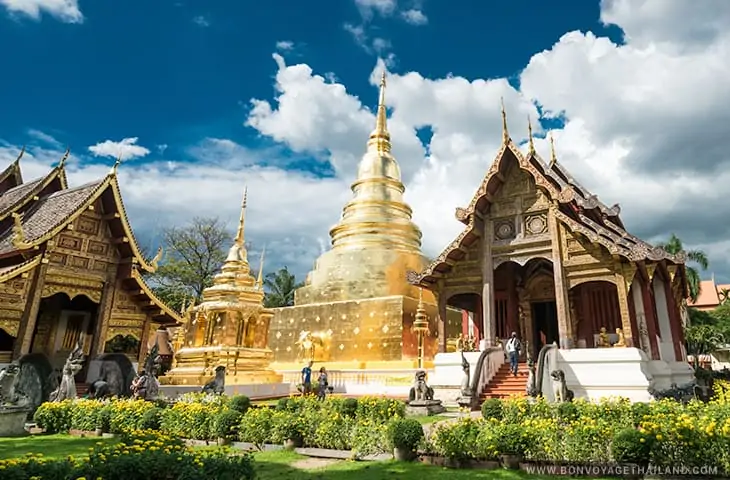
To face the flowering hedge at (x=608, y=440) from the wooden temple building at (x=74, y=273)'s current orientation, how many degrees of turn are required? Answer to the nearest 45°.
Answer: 0° — it already faces it

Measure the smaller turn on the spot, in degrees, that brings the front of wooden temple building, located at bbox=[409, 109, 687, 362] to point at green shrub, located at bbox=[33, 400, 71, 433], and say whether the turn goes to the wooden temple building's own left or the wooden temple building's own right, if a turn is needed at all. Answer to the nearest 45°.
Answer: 0° — it already faces it

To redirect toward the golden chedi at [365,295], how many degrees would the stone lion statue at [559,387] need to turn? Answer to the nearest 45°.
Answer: approximately 90° to its right

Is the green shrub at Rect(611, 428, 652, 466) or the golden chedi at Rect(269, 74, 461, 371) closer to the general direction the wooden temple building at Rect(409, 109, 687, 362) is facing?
the green shrub

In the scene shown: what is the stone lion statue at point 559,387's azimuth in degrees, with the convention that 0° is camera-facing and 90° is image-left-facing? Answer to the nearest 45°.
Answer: approximately 45°
